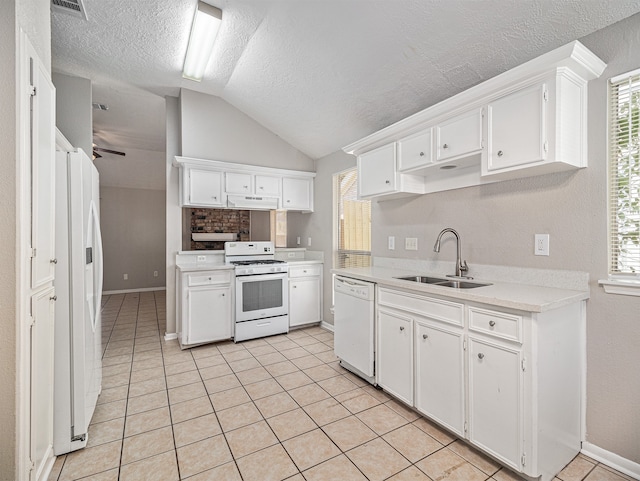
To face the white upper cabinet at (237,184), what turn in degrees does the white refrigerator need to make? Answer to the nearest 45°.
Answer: approximately 45° to its left

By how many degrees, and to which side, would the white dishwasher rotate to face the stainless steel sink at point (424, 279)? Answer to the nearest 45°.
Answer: approximately 135° to its left

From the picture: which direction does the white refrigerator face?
to the viewer's right

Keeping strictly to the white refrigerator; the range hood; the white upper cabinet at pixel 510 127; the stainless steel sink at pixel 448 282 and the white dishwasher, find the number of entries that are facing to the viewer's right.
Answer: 1

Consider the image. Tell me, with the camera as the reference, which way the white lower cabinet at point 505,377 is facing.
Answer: facing the viewer and to the left of the viewer

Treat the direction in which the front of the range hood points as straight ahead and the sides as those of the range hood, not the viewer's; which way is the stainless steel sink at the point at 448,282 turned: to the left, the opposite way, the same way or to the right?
to the right

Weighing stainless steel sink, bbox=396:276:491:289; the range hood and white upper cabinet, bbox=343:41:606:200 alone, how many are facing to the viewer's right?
0

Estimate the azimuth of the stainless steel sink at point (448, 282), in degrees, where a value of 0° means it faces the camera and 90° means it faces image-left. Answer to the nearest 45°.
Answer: approximately 45°

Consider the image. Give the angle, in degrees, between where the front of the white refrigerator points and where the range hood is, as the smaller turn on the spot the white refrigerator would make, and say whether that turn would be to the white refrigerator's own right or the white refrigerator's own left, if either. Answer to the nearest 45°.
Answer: approximately 45° to the white refrigerator's own left

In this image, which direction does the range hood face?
toward the camera

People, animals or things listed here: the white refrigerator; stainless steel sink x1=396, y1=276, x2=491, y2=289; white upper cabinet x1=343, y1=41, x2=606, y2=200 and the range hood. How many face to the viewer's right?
1

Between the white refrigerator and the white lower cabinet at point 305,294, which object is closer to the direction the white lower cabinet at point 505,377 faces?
the white refrigerator

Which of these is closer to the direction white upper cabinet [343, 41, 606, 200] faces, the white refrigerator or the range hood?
the white refrigerator

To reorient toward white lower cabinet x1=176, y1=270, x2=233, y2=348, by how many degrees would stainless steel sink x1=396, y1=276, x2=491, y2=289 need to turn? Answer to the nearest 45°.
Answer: approximately 45° to its right

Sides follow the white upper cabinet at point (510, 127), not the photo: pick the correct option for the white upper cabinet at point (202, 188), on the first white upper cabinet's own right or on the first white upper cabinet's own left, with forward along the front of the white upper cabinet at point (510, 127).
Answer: on the first white upper cabinet's own right
